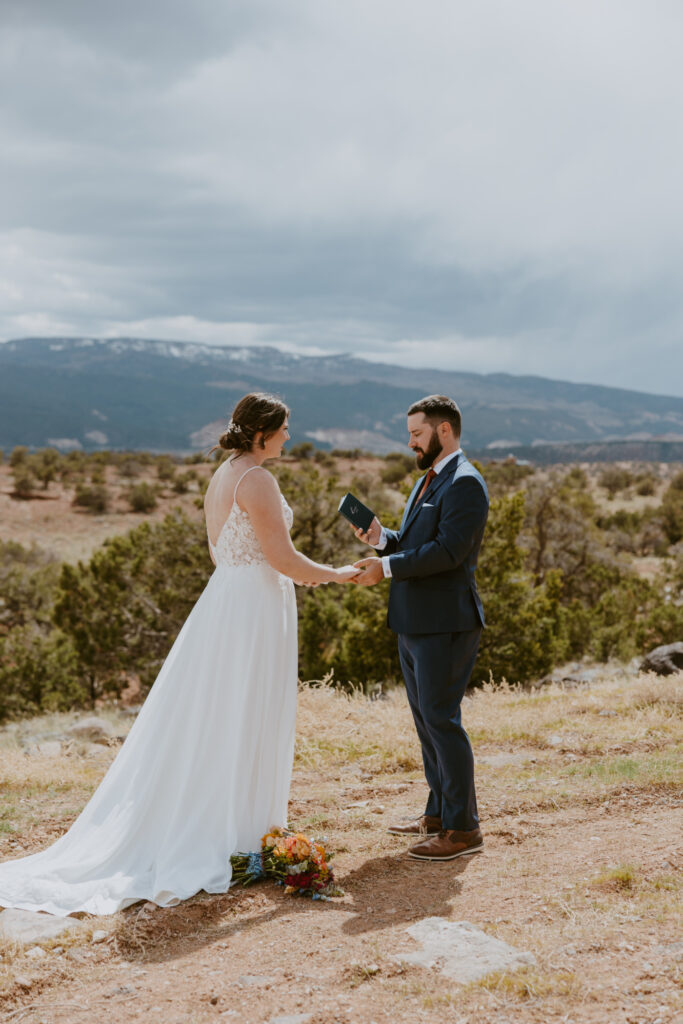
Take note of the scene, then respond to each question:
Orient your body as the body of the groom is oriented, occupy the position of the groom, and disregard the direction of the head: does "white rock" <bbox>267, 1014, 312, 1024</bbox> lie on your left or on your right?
on your left

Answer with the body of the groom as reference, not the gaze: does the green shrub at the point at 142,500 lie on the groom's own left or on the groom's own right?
on the groom's own right

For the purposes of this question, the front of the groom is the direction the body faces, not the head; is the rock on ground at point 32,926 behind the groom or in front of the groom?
in front

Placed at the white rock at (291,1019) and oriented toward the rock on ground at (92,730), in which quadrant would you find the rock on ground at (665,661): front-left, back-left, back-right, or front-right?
front-right

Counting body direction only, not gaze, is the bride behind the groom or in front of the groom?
in front

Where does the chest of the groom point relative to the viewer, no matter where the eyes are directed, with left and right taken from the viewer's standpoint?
facing to the left of the viewer

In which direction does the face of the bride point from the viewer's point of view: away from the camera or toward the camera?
away from the camera

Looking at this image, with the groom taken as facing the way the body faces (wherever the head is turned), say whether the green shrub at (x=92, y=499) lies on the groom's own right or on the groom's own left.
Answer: on the groom's own right

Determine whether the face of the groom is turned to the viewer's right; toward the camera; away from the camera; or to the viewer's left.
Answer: to the viewer's left

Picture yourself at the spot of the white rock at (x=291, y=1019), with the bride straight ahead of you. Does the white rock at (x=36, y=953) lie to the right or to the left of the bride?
left
